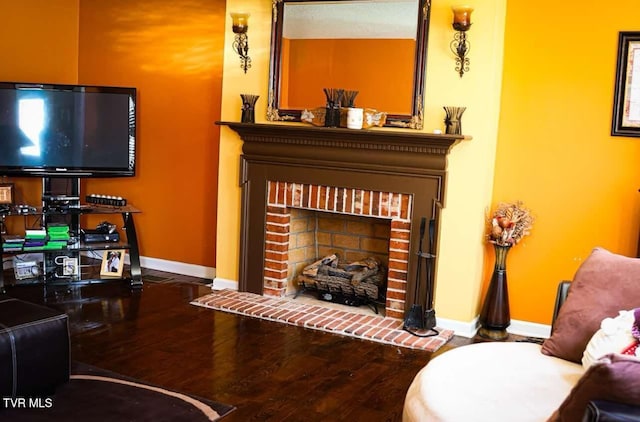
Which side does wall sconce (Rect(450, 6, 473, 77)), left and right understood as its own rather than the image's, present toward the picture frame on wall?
left

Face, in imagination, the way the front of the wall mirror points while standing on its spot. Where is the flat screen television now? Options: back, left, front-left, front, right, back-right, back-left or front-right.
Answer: right

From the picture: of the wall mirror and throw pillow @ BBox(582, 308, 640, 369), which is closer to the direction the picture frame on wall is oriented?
the throw pillow

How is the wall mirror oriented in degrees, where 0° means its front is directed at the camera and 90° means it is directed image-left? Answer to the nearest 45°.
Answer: approximately 0°

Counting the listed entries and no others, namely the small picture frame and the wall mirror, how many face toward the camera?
2

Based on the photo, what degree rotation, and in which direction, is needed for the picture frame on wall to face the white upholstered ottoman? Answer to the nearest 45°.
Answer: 0° — it already faces it

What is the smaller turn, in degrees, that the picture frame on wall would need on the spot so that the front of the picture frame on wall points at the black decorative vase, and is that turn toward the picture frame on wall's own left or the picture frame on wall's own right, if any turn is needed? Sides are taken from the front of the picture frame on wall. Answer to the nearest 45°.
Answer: approximately 90° to the picture frame on wall's own right
